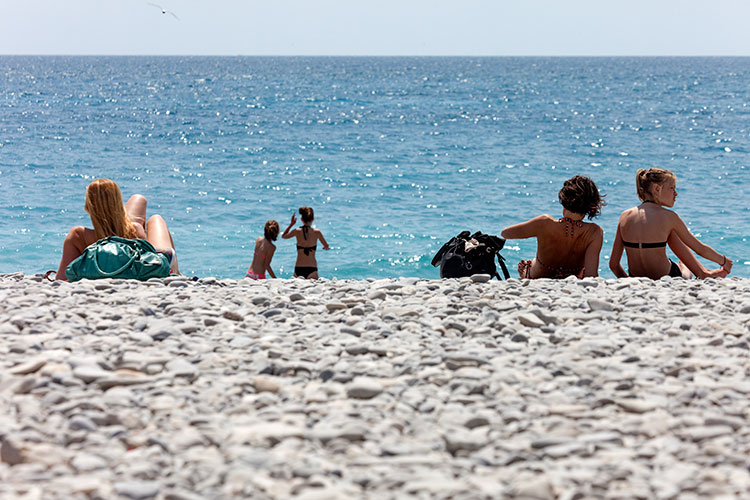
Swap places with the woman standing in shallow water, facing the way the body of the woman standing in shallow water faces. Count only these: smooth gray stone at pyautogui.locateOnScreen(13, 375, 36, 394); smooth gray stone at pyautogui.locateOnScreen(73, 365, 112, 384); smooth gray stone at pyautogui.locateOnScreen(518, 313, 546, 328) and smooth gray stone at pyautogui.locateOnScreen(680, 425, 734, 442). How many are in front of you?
0

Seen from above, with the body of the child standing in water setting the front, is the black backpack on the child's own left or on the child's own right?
on the child's own right

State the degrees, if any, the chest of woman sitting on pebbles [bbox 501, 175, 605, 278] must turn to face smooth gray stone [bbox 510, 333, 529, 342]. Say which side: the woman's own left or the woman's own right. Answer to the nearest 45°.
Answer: approximately 180°

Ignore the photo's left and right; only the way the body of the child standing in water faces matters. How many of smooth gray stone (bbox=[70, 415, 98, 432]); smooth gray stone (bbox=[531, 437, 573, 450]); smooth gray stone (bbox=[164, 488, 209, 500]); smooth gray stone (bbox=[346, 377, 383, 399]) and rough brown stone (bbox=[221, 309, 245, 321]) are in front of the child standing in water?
0

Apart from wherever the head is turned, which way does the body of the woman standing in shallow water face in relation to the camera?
away from the camera

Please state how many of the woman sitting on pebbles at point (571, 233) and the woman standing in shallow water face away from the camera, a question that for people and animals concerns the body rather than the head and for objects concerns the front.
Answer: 2

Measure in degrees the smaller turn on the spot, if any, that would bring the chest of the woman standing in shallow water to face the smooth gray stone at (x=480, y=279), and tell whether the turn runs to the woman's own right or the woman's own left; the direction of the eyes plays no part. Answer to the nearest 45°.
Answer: approximately 180°

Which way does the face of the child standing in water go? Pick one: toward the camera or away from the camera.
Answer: away from the camera

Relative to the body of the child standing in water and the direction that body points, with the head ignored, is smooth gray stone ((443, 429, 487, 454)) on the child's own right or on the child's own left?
on the child's own right

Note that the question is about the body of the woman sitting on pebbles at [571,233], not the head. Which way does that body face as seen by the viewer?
away from the camera

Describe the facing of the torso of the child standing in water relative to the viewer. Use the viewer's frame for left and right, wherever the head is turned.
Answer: facing away from the viewer and to the right of the viewer

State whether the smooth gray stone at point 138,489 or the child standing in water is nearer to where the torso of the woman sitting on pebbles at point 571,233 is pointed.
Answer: the child standing in water

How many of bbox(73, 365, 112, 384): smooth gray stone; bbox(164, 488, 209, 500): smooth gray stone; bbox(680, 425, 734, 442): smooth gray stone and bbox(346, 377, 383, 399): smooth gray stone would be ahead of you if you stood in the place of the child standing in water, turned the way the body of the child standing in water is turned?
0

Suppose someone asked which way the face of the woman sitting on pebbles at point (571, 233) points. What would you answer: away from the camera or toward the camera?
away from the camera

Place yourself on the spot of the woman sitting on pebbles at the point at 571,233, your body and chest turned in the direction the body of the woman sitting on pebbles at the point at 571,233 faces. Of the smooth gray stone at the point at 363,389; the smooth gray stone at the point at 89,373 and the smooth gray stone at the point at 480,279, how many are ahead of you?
0

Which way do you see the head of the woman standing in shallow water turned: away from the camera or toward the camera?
away from the camera

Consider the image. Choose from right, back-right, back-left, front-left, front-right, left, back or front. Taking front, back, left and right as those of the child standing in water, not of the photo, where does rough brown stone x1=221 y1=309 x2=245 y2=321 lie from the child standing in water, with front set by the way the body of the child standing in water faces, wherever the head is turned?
back-right

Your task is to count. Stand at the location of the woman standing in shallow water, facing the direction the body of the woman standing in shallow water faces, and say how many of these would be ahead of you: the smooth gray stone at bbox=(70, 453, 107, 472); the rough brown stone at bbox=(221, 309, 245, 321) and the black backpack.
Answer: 0
